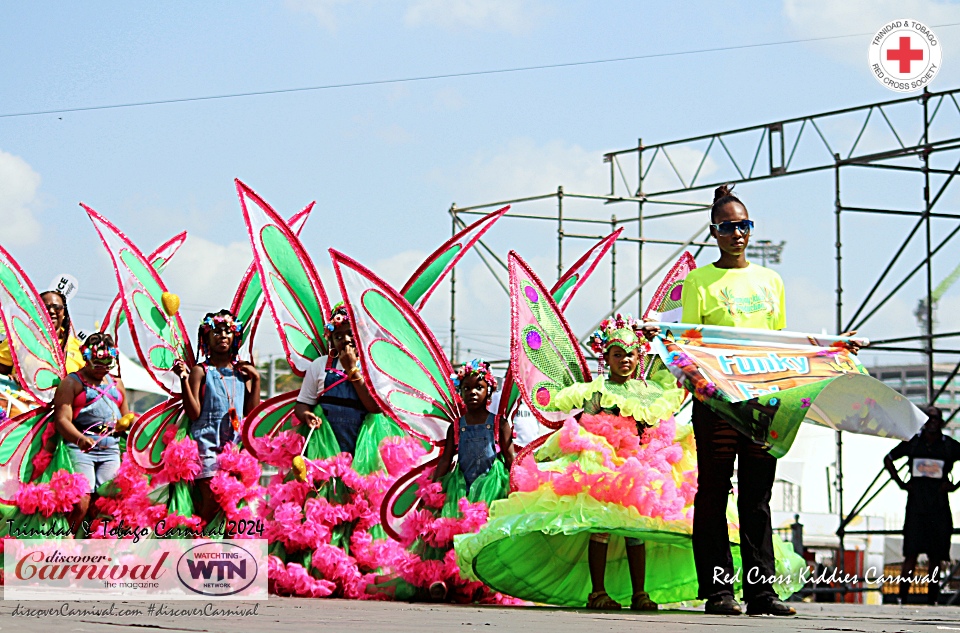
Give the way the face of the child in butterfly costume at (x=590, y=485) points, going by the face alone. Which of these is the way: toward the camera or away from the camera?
toward the camera

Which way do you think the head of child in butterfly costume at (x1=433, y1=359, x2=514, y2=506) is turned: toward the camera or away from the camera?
toward the camera

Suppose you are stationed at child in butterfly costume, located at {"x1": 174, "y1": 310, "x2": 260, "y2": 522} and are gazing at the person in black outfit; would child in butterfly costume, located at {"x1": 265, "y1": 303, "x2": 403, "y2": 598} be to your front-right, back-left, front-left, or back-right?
front-right

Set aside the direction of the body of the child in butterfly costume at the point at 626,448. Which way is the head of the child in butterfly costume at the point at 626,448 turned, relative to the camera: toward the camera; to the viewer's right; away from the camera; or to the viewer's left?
toward the camera

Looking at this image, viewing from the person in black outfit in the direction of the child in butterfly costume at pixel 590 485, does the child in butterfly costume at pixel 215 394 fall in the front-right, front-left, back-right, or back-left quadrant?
front-right

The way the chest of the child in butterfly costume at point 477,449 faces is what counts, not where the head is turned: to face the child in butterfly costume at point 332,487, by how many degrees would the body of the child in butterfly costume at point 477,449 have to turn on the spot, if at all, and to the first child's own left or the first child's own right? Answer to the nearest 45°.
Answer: approximately 90° to the first child's own right

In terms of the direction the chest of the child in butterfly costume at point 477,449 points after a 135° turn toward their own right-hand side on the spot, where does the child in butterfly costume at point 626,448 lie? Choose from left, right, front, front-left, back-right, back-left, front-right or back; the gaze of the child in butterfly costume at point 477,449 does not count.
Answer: back

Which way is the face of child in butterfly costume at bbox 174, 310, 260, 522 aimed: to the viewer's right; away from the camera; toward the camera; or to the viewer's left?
toward the camera

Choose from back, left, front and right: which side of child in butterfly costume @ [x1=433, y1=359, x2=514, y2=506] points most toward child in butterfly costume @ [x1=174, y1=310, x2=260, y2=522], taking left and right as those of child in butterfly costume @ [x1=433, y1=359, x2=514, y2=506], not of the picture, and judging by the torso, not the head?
right

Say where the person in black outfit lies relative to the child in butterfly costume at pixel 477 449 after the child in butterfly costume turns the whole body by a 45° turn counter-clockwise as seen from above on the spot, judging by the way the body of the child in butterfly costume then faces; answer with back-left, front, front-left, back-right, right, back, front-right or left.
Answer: left

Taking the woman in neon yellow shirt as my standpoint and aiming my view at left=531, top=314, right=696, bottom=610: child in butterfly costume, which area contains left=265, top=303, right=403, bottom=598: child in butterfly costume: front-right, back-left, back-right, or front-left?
front-left
